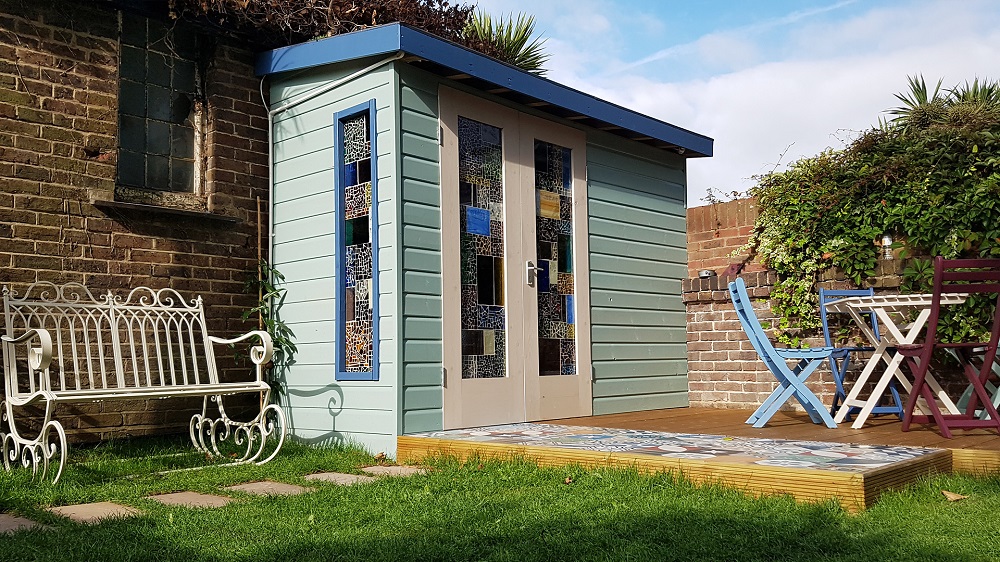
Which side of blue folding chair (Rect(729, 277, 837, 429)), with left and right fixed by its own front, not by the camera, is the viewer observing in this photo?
right

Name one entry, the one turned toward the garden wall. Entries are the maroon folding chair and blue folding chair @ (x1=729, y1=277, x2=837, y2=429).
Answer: the maroon folding chair

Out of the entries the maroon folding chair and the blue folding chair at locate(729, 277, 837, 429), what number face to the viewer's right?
1

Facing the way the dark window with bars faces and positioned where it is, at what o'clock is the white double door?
The white double door is roughly at 11 o'clock from the dark window with bars.

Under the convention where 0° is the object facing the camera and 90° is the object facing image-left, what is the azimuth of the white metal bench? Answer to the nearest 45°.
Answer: approximately 315°

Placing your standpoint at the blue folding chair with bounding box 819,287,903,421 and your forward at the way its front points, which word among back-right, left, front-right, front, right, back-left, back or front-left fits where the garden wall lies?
back

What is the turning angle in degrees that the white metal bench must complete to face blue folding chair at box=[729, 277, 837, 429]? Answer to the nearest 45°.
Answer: approximately 45° to its left

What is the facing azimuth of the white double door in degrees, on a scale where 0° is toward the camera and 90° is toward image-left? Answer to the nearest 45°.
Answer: approximately 315°

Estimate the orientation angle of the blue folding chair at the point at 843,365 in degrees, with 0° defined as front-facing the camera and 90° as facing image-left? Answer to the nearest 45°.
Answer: approximately 315°
